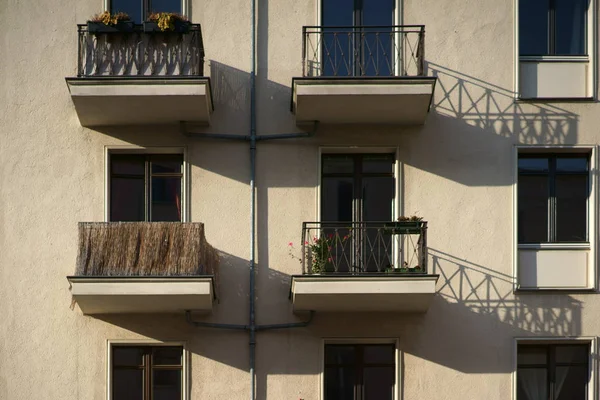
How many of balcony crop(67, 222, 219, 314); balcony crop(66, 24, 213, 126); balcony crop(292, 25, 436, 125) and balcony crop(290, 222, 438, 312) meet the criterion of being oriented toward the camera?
4

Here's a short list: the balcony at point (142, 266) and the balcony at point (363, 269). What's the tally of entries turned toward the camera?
2

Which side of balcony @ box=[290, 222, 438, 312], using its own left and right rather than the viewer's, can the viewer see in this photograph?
front

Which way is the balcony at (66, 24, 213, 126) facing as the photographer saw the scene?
facing the viewer

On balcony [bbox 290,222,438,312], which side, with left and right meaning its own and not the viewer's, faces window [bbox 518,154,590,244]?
left

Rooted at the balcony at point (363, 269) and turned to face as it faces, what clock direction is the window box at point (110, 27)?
The window box is roughly at 3 o'clock from the balcony.

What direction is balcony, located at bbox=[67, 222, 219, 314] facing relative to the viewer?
toward the camera

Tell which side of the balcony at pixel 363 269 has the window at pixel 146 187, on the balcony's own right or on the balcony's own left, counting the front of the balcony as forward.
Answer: on the balcony's own right

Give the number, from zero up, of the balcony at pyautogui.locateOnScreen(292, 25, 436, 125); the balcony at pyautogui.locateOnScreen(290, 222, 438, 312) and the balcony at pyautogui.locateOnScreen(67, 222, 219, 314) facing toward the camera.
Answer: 3
